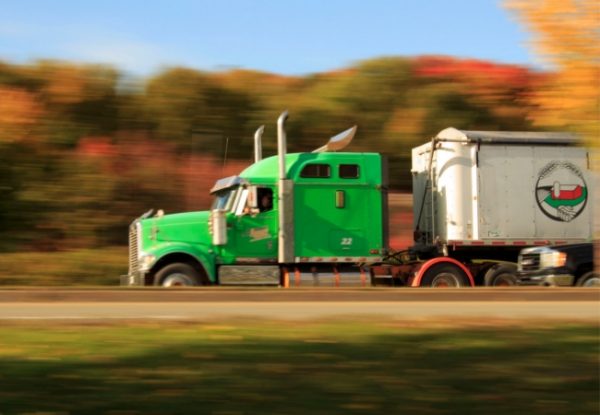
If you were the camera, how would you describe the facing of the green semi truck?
facing to the left of the viewer
